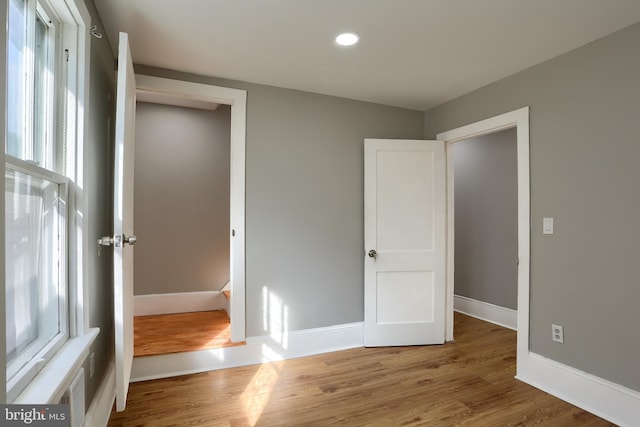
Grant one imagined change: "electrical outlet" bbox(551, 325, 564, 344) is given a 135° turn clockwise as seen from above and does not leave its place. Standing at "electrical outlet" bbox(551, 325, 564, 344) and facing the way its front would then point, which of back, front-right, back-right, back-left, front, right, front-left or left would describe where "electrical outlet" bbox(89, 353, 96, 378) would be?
back-left

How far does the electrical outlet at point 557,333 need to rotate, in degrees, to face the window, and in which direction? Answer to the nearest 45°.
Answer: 0° — it already faces it

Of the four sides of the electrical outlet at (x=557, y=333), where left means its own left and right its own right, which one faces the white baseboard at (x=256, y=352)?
front

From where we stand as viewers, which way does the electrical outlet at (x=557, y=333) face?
facing the viewer and to the left of the viewer

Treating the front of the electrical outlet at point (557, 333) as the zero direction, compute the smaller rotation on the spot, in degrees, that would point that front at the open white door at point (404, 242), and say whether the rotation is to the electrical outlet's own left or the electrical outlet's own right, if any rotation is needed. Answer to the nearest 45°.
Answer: approximately 45° to the electrical outlet's own right

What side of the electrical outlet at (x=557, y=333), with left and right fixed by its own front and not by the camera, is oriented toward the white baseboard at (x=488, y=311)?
right

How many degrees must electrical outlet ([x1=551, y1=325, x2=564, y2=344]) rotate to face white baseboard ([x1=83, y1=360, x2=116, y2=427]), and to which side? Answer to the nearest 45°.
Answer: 0° — it already faces it
